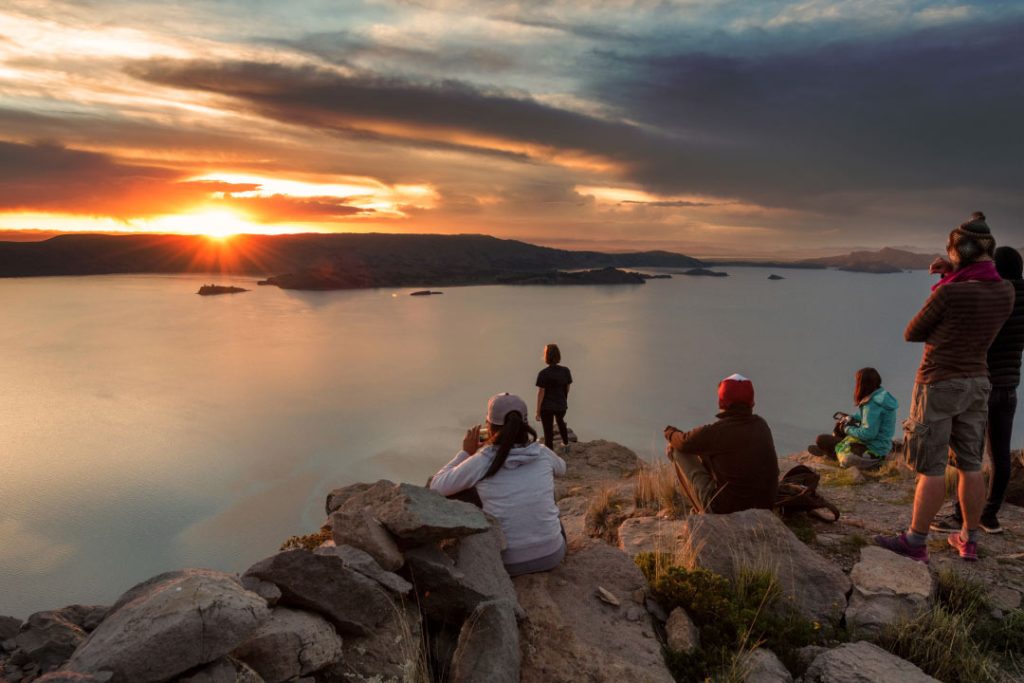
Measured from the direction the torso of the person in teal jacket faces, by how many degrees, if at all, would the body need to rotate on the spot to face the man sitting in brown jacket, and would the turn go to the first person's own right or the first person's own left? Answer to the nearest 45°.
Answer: approximately 90° to the first person's own left

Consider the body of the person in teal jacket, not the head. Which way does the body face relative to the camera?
to the viewer's left

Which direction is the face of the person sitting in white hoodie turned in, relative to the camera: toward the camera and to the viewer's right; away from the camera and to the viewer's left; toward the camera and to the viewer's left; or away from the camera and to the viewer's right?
away from the camera and to the viewer's left

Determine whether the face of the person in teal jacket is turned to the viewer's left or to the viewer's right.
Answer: to the viewer's left

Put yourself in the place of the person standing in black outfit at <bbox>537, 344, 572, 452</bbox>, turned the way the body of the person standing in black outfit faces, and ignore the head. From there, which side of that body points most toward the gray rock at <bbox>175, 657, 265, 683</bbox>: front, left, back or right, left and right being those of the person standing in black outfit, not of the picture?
back

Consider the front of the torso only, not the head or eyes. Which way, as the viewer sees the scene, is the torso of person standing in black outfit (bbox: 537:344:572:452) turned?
away from the camera

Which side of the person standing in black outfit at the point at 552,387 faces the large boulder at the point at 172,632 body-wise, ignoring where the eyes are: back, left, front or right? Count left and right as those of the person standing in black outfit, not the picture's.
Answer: back

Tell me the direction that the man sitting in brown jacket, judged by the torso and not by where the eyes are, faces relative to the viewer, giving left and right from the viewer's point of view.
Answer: facing away from the viewer and to the left of the viewer

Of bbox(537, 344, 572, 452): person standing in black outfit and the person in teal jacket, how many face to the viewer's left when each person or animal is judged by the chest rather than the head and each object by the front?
1
